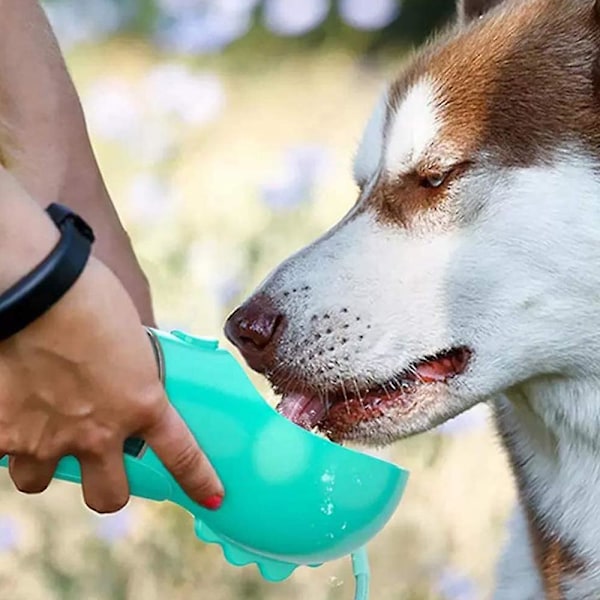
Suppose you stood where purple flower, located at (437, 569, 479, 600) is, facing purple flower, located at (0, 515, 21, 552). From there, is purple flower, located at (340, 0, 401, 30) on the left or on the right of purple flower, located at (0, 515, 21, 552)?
right

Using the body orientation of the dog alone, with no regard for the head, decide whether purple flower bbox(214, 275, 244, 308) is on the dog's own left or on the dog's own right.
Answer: on the dog's own right

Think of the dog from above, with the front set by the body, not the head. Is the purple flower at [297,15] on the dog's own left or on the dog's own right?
on the dog's own right

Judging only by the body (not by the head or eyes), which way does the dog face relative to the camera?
to the viewer's left

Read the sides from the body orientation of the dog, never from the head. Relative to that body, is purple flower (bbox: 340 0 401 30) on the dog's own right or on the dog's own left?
on the dog's own right

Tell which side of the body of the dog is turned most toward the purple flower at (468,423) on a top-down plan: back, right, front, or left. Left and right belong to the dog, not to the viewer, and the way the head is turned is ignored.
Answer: right

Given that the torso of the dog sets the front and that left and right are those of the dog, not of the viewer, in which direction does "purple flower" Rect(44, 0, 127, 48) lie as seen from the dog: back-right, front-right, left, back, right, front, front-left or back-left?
front-right
